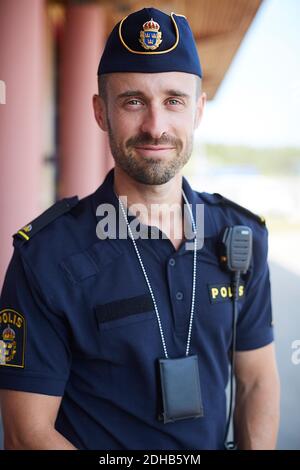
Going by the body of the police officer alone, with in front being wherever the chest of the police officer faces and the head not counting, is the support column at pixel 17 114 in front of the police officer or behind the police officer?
behind

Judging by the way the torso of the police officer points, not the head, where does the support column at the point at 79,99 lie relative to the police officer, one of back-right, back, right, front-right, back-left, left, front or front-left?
back-left

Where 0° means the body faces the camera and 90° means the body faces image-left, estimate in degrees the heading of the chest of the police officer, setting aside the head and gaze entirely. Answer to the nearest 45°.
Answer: approximately 315°
